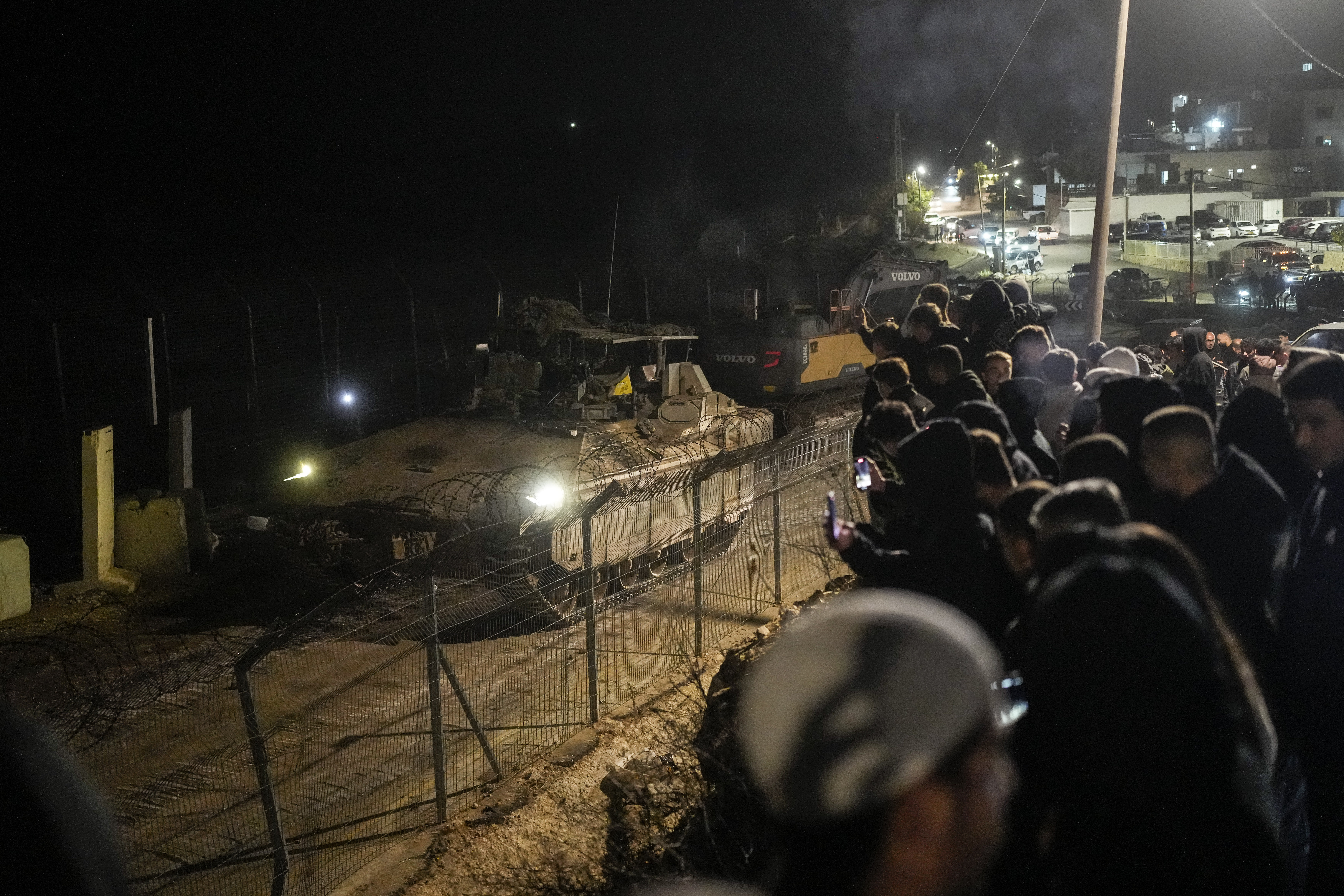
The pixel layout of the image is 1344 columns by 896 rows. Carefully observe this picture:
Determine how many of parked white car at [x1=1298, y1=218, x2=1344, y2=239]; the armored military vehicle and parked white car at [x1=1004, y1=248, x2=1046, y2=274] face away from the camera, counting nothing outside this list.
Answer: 0

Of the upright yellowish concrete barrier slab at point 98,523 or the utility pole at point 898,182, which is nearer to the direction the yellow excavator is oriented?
the utility pole

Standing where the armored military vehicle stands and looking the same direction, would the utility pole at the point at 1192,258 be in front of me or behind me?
behind

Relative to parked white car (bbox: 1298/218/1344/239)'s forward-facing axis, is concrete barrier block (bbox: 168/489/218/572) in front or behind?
in front

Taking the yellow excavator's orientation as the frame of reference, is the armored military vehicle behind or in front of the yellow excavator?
behind

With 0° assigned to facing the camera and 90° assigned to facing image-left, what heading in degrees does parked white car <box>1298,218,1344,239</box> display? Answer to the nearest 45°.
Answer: approximately 45°

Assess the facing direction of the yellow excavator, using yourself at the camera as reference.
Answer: facing away from the viewer and to the right of the viewer

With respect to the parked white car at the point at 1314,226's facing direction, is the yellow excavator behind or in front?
in front

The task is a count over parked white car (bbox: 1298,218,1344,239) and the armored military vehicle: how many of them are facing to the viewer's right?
0

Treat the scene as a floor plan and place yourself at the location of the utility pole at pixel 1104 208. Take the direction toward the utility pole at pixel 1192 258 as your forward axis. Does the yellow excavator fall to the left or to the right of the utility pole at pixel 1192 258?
left

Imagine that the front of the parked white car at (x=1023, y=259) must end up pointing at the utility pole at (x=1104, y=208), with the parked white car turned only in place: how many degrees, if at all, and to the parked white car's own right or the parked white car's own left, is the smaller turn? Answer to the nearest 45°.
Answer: approximately 45° to the parked white car's own left

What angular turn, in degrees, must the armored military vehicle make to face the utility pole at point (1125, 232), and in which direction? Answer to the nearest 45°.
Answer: approximately 180°

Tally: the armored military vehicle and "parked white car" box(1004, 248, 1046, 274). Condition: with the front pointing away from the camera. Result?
0

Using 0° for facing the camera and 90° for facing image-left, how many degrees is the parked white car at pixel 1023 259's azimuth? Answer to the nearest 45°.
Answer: approximately 45°

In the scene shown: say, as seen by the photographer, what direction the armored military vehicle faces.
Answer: facing the viewer and to the left of the viewer
